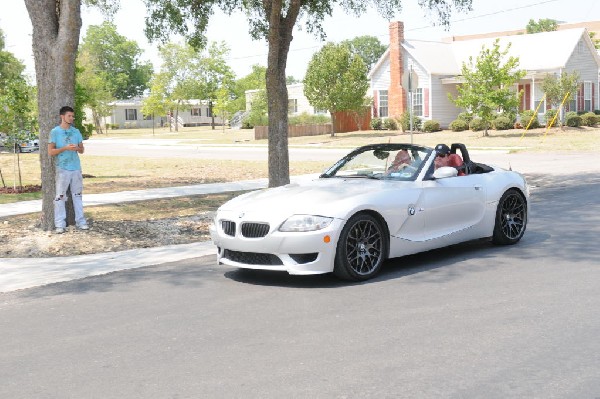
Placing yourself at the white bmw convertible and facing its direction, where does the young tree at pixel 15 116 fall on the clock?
The young tree is roughly at 3 o'clock from the white bmw convertible.

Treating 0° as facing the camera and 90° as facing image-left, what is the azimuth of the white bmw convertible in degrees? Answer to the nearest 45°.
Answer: approximately 45°

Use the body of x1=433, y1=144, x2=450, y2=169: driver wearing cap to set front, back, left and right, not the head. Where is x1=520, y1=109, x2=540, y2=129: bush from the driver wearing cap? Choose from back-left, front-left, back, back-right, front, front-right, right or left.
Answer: back-right

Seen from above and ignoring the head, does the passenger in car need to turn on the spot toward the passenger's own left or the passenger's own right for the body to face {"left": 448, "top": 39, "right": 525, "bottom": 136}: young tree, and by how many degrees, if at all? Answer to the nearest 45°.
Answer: approximately 135° to the passenger's own right

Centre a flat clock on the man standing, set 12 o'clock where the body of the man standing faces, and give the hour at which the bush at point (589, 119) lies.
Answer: The bush is roughly at 9 o'clock from the man standing.

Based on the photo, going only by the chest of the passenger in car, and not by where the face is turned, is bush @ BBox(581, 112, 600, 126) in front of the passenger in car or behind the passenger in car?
behind

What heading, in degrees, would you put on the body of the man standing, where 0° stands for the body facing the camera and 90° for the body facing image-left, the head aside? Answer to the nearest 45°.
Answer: approximately 315°

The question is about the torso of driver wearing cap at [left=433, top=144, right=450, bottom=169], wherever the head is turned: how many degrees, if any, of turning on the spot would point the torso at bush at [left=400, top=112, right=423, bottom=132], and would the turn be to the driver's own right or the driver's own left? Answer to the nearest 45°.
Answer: approximately 135° to the driver's own right

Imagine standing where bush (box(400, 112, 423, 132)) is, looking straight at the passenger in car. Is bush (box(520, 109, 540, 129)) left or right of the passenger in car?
left

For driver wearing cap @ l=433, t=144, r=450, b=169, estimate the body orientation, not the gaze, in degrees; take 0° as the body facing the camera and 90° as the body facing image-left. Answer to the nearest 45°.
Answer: approximately 45°

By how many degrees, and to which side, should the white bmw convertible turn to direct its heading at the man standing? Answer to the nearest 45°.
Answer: approximately 90° to its right

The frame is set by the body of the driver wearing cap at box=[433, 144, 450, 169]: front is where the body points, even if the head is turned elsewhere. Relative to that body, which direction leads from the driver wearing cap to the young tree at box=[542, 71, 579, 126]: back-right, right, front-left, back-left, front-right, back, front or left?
back-right

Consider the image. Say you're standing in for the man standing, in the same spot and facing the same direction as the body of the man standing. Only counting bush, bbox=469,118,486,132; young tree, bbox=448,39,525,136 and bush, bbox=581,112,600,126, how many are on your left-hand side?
3

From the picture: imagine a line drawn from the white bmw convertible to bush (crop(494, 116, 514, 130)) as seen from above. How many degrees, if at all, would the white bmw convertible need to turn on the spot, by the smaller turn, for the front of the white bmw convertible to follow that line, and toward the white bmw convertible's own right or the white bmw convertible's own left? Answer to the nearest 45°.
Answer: approximately 135° to the white bmw convertible's own right

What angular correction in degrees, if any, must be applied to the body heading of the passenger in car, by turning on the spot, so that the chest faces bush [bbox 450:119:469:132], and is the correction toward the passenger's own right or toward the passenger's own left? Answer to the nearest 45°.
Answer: approximately 135° to the passenger's own right
